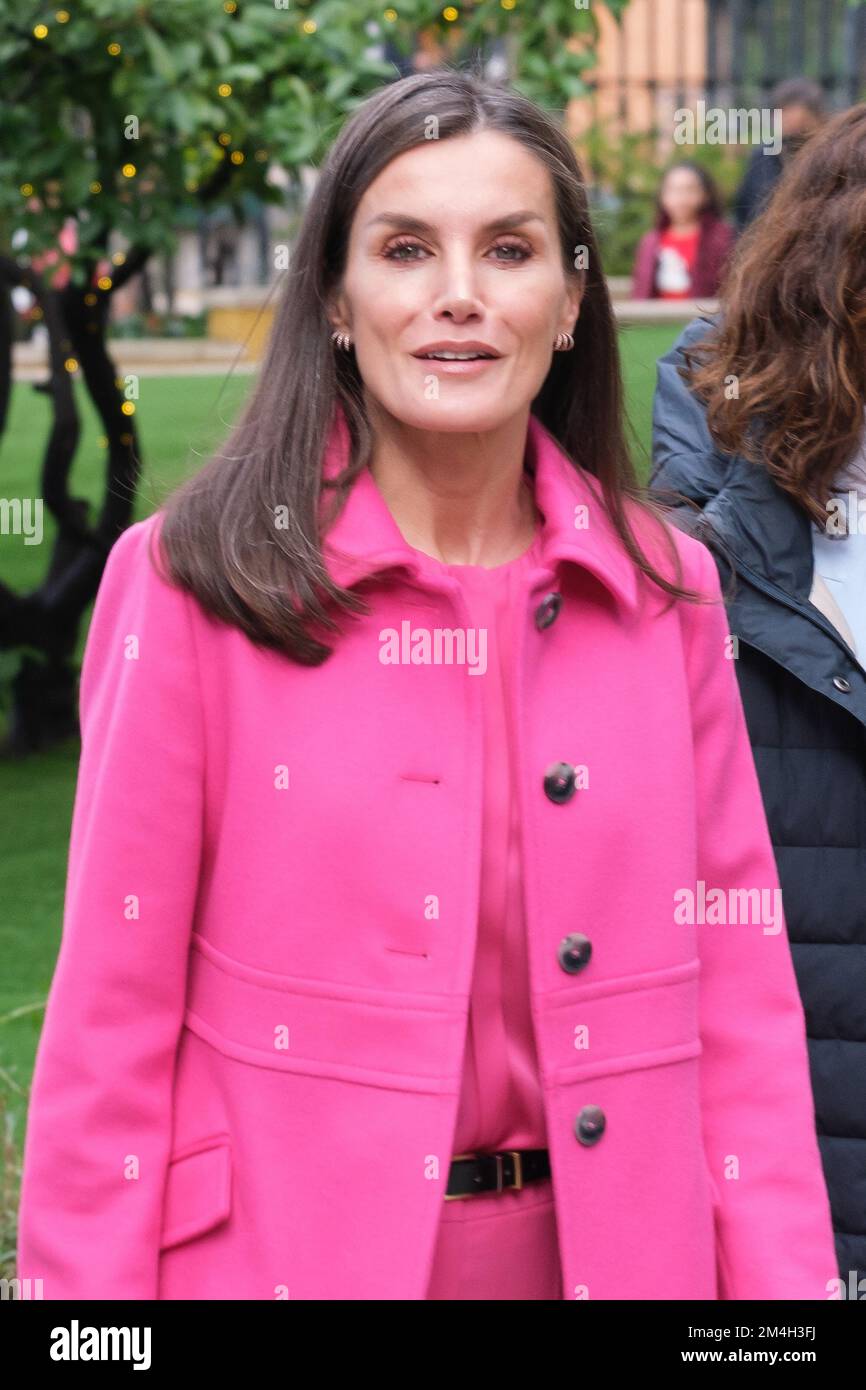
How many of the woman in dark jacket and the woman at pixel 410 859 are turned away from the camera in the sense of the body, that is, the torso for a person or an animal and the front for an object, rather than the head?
0

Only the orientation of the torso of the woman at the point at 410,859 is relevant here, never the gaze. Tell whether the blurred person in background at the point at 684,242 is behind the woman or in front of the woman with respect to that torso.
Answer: behind

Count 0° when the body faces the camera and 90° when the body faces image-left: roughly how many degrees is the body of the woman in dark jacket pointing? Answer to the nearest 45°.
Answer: approximately 315°

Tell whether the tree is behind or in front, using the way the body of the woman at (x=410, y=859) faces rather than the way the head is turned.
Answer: behind

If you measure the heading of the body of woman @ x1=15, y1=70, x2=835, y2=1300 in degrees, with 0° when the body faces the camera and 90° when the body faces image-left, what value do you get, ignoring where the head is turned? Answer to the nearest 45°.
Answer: approximately 0°
